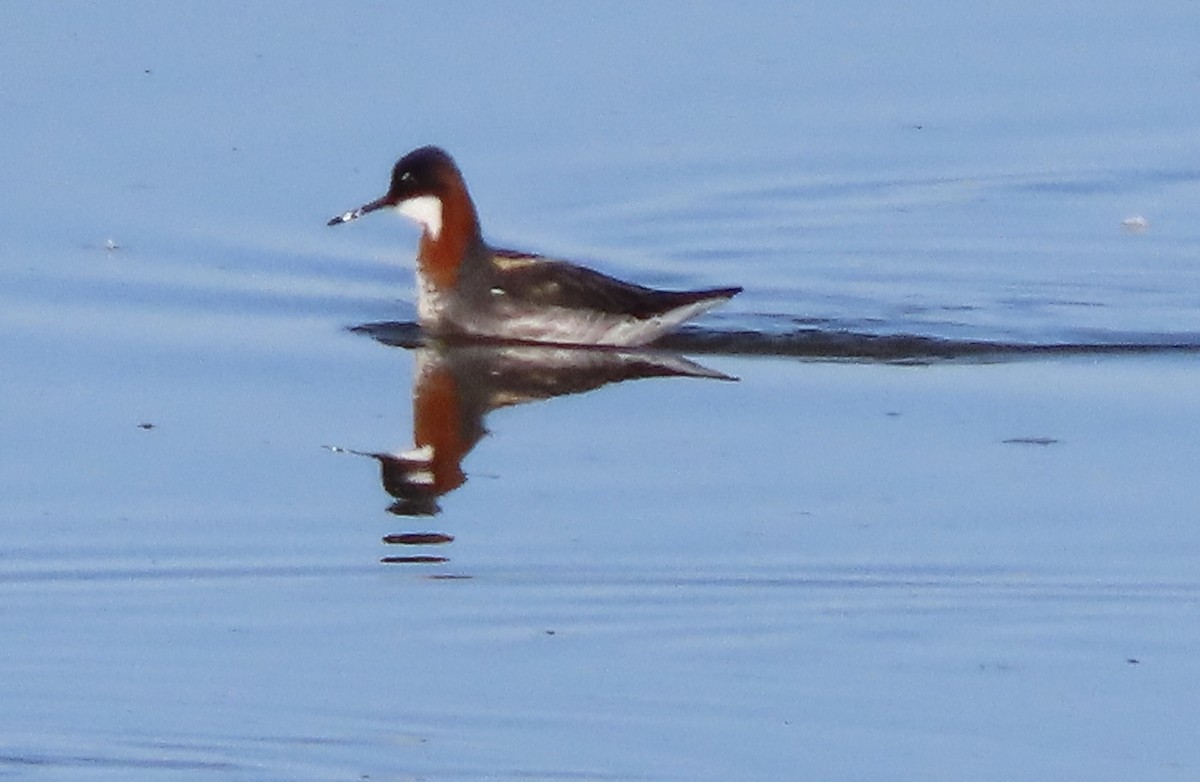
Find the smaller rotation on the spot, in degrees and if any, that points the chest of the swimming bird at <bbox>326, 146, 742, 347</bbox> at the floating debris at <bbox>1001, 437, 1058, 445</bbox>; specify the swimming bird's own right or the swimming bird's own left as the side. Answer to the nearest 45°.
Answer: approximately 135° to the swimming bird's own left

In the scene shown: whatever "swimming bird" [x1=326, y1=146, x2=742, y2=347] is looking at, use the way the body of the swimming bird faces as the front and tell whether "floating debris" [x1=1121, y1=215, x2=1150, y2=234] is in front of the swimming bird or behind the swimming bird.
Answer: behind

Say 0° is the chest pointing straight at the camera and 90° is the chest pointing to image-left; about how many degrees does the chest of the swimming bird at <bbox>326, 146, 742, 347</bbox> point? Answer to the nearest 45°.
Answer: approximately 90°
